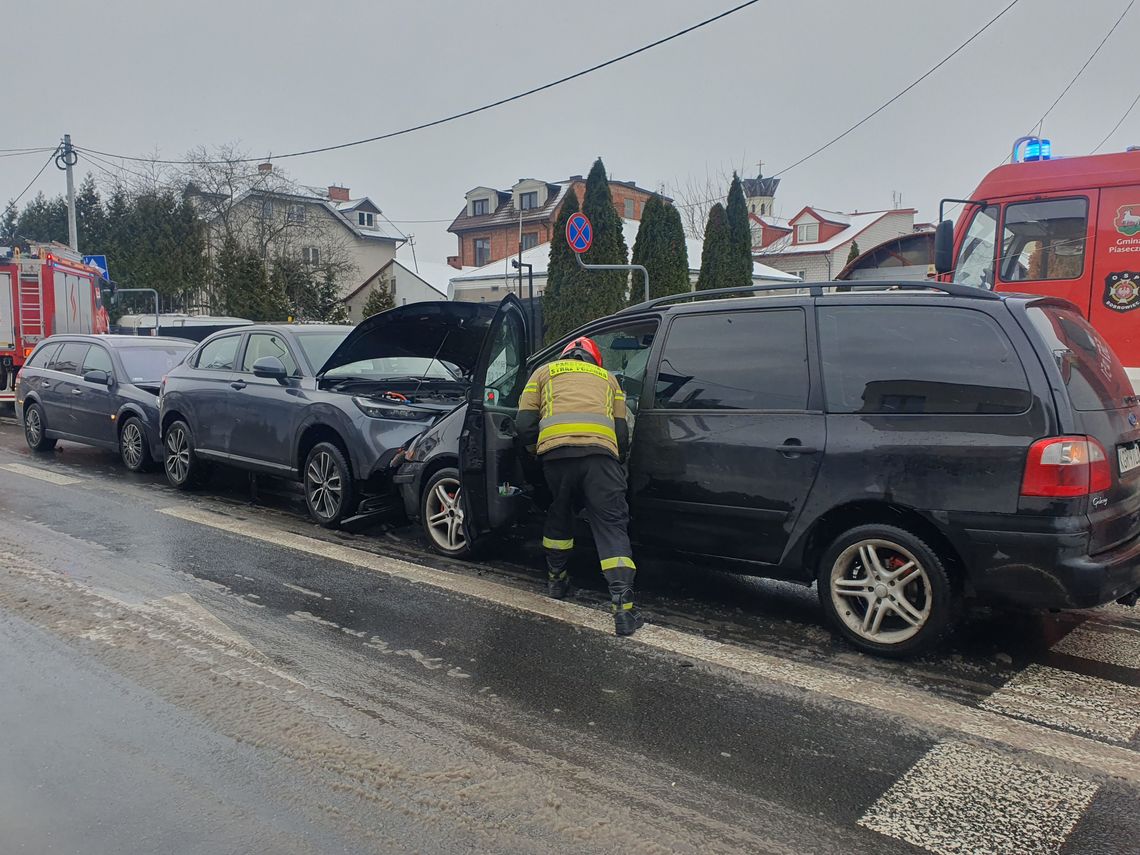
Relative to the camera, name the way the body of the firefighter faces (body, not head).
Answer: away from the camera

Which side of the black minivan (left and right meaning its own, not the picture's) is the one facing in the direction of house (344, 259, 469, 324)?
front

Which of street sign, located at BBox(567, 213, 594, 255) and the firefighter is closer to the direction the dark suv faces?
the firefighter

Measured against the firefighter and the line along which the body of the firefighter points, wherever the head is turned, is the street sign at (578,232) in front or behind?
in front

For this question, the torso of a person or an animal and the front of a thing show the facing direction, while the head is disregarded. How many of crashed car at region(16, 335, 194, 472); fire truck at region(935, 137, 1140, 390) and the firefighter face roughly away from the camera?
1

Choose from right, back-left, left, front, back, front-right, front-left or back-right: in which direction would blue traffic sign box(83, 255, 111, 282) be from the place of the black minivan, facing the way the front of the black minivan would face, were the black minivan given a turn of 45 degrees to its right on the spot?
front-left

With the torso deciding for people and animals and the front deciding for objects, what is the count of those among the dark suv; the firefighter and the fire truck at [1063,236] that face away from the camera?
1

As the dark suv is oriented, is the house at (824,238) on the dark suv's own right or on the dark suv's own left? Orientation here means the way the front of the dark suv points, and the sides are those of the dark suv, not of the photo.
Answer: on the dark suv's own left

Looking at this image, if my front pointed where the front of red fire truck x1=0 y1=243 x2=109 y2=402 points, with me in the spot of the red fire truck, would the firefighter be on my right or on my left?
on my right

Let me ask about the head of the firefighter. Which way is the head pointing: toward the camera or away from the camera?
away from the camera

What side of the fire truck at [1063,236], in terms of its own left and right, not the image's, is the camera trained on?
left

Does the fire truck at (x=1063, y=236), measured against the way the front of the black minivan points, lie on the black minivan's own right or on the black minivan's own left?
on the black minivan's own right

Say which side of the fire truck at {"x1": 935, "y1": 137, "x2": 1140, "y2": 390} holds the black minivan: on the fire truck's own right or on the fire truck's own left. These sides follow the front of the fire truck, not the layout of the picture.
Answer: on the fire truck's own left
